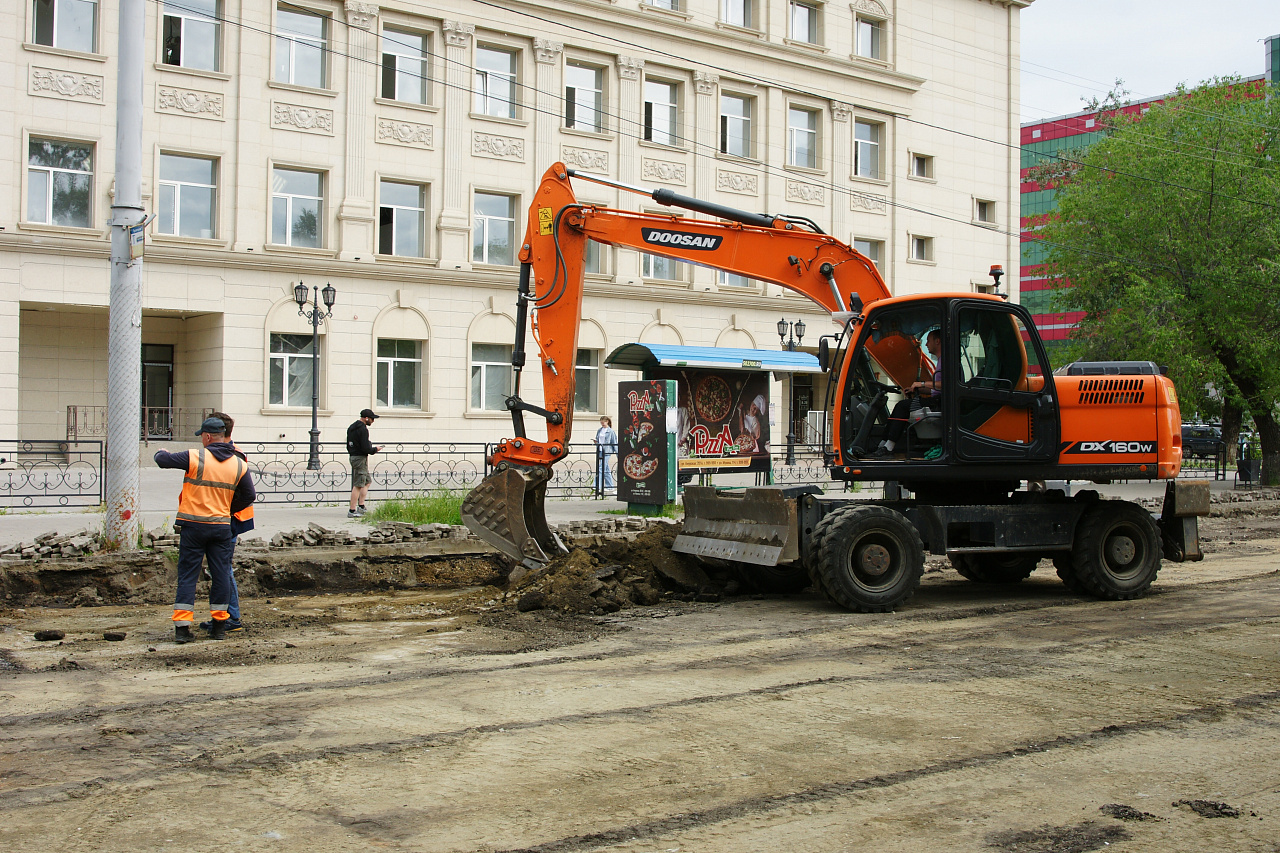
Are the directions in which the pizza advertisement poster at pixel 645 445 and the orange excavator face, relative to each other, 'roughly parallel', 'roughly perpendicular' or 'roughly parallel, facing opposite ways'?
roughly perpendicular

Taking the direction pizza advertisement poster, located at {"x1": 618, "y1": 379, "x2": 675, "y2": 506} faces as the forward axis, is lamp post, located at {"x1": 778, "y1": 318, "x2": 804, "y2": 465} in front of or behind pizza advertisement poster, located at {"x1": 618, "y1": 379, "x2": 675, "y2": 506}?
behind

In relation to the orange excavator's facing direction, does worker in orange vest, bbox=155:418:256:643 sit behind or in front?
in front

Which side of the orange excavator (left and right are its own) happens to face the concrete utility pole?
front

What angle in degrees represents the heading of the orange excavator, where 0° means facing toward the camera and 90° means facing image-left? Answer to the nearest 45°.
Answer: approximately 90°

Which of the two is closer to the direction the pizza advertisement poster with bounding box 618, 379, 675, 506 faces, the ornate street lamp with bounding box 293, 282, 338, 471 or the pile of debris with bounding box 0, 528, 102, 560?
the pile of debris

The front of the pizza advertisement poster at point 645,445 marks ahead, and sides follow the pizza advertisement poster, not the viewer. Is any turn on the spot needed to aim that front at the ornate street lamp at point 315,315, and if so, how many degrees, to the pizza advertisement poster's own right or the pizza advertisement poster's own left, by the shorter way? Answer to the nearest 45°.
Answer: approximately 135° to the pizza advertisement poster's own right

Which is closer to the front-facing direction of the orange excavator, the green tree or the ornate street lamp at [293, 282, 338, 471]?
the ornate street lamp

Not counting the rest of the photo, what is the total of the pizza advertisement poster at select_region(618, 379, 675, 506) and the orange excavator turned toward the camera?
1

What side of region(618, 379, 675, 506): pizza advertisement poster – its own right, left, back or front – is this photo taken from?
front

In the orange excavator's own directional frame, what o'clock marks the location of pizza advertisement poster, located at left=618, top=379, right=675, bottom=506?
The pizza advertisement poster is roughly at 2 o'clock from the orange excavator.

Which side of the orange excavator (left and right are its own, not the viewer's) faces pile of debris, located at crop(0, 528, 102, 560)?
front

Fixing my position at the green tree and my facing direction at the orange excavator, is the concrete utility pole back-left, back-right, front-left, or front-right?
front-right

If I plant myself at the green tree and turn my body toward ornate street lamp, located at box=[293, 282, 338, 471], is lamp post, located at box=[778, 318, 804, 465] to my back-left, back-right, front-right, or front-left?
front-right

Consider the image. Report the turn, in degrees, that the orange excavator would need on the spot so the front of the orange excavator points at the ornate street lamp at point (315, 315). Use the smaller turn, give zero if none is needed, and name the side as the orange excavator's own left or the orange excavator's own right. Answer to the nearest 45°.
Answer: approximately 45° to the orange excavator's own right

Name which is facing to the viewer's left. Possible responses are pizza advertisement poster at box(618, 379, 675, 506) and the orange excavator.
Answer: the orange excavator

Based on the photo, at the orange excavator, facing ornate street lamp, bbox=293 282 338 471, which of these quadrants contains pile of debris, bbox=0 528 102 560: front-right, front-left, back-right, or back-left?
front-left

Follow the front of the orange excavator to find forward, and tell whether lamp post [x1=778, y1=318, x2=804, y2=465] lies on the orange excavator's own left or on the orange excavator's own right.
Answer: on the orange excavator's own right
